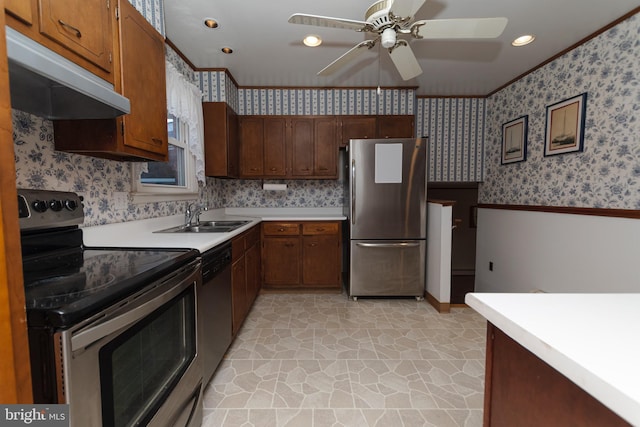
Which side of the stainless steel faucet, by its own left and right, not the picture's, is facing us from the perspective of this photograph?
right

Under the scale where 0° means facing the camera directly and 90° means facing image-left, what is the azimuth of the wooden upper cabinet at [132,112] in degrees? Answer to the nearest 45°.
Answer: approximately 315°

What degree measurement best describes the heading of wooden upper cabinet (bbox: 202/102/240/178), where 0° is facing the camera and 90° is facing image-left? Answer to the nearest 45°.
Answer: approximately 270°

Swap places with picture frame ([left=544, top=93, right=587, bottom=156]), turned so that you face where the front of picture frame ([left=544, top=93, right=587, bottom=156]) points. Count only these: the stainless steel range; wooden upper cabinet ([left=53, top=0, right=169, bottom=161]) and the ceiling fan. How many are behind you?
0

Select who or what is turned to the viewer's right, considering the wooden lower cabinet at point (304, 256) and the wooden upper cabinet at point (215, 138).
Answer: the wooden upper cabinet

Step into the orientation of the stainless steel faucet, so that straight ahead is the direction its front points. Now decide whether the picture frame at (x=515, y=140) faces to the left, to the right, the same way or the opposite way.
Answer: the opposite way

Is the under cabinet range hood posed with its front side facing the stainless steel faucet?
no

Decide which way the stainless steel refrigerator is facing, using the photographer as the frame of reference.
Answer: facing the viewer

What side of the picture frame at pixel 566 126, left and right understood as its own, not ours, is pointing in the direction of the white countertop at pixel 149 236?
front

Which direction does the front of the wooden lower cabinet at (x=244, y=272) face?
to the viewer's right

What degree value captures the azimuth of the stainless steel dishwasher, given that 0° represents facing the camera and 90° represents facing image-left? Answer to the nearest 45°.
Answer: approximately 270°

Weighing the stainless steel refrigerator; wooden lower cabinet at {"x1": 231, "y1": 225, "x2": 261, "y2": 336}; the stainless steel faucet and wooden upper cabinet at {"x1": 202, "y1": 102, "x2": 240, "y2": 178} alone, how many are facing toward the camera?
1

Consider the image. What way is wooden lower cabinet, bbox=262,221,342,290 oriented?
toward the camera

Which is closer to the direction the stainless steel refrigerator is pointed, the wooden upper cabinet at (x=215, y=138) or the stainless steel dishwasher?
the stainless steel dishwasher

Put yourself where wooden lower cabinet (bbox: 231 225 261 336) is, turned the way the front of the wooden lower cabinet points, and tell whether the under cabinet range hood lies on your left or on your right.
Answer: on your right

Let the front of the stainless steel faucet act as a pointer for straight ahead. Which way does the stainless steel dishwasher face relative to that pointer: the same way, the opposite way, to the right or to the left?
the same way

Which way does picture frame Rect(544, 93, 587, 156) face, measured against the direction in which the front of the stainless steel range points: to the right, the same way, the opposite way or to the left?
the opposite way

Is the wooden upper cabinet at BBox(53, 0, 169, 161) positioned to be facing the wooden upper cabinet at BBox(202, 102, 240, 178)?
no

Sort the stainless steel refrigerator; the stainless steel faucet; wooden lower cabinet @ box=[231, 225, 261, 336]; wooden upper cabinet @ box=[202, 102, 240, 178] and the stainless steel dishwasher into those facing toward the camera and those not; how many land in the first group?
1

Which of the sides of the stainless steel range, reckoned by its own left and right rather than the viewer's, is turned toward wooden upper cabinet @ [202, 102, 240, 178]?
left

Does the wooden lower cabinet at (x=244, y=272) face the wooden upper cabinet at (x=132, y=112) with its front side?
no
